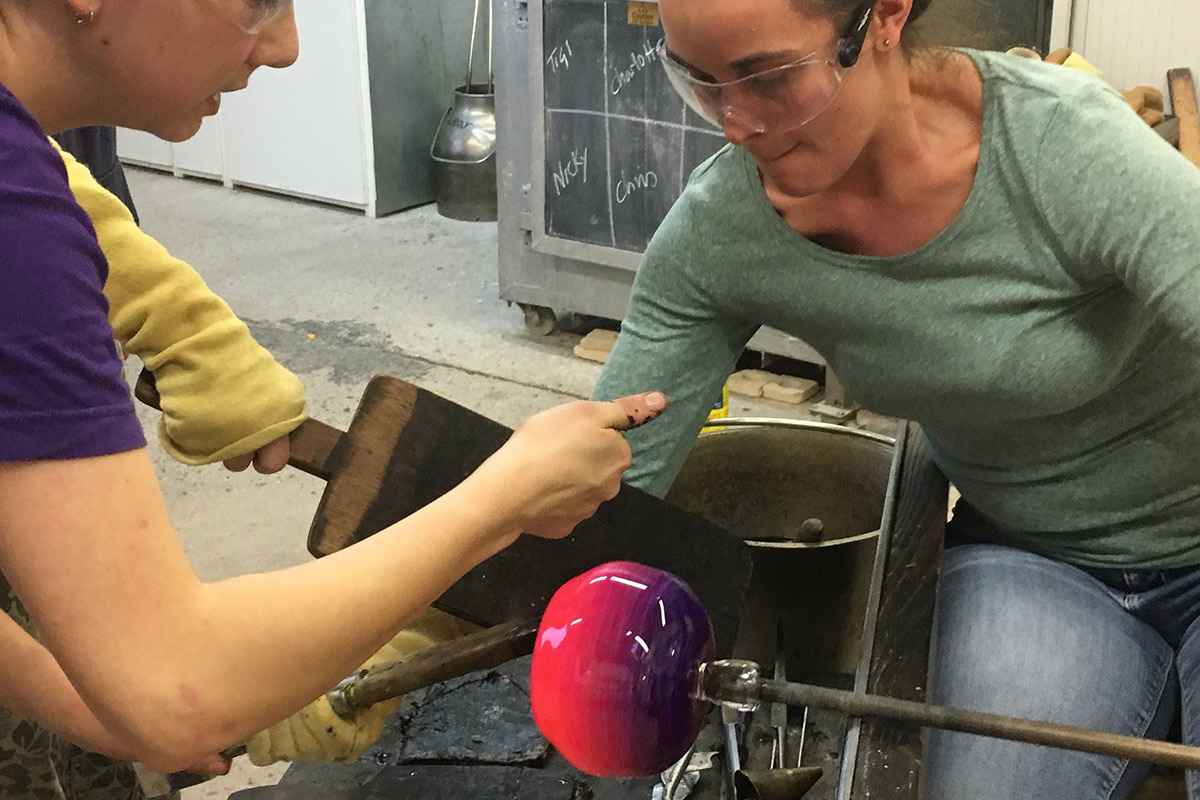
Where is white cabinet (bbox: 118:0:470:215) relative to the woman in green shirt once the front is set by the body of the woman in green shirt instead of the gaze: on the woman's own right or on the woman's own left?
on the woman's own right

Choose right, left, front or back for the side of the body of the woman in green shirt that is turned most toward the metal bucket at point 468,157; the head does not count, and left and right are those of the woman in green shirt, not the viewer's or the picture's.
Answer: right

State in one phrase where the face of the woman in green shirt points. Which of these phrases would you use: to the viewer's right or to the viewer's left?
to the viewer's left

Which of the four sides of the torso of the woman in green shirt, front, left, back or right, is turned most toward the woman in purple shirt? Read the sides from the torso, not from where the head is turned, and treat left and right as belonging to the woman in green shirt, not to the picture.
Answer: front

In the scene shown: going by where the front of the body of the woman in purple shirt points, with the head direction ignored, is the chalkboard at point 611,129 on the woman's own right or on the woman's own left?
on the woman's own left

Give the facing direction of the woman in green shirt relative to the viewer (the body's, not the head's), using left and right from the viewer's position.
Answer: facing the viewer and to the left of the viewer

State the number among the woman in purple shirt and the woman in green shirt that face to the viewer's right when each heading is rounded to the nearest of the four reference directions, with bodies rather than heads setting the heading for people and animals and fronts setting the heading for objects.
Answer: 1

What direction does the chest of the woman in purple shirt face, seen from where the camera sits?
to the viewer's right
